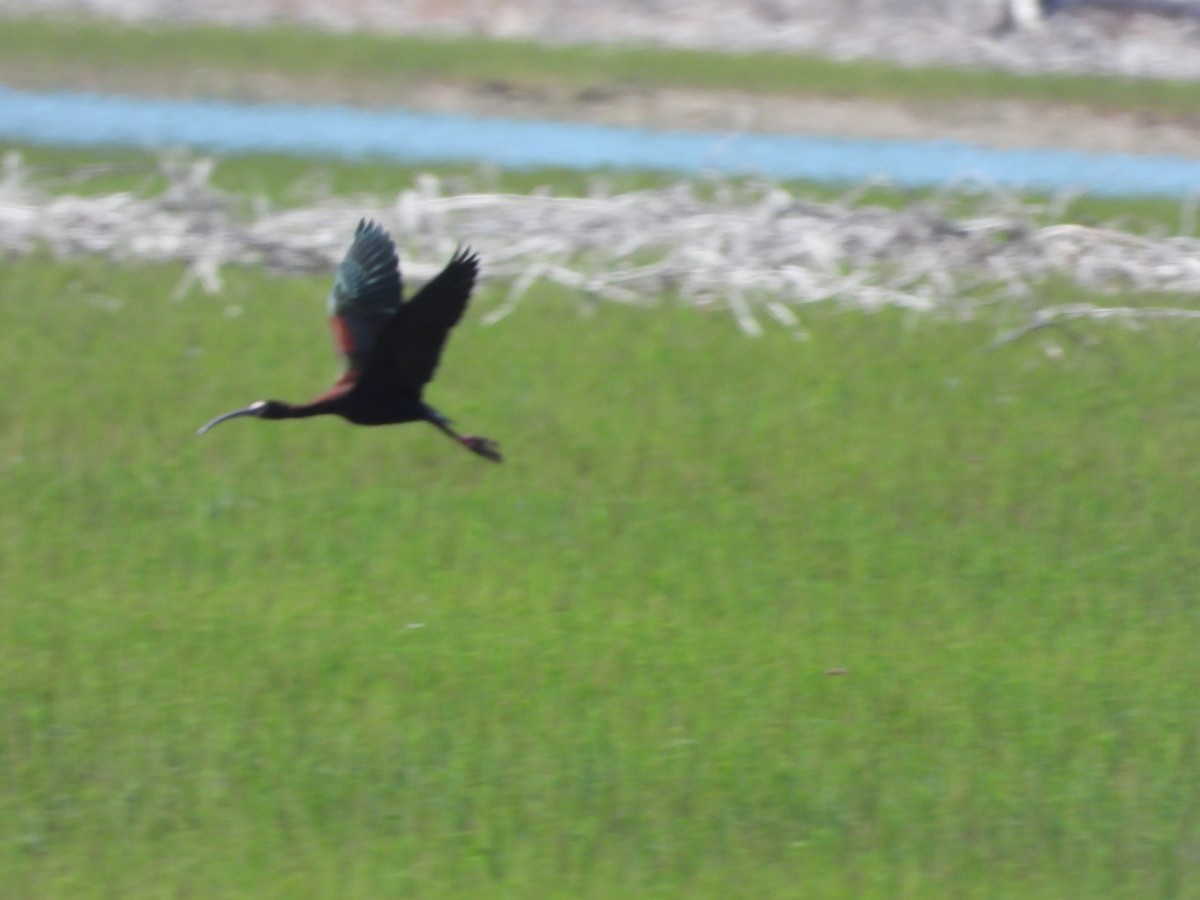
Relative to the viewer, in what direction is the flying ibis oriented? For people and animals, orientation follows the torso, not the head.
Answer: to the viewer's left
